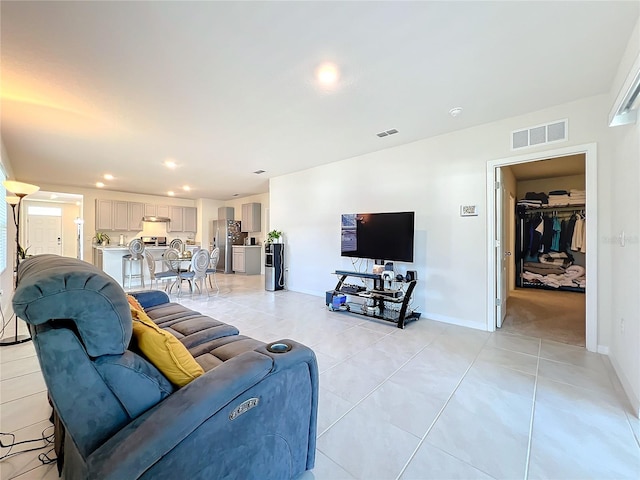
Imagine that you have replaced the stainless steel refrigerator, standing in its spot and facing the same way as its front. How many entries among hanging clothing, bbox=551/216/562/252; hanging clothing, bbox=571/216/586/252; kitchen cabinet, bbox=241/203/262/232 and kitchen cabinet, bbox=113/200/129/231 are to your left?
3

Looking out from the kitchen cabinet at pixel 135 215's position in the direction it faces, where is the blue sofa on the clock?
The blue sofa is roughly at 12 o'clock from the kitchen cabinet.

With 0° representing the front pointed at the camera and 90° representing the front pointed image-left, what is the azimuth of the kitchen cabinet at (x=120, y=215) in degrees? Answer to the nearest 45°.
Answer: approximately 0°

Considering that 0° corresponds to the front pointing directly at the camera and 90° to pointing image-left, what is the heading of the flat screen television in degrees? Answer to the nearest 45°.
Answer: approximately 45°

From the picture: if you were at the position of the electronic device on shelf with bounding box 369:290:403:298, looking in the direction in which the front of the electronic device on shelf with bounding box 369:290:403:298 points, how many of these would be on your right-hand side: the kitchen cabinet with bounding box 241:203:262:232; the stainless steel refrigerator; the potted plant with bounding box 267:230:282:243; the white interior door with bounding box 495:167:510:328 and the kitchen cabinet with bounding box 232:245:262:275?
4

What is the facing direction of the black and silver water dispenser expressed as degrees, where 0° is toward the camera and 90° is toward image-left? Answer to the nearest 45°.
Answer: approximately 45°

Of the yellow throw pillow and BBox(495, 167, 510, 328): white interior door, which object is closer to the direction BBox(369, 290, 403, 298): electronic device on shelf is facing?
the yellow throw pillow

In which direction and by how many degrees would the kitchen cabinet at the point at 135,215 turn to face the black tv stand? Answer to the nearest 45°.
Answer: approximately 45° to its left

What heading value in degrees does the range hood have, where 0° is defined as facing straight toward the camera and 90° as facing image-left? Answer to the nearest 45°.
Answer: approximately 0°

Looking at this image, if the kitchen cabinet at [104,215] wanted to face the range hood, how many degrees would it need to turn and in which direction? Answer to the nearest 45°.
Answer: approximately 90° to its left

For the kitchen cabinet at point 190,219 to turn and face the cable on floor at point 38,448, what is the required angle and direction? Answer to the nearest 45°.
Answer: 0° — it already faces it

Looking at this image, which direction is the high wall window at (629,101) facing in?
to the viewer's left

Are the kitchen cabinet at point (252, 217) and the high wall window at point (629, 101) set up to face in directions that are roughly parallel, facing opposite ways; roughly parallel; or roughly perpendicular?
roughly perpendicular

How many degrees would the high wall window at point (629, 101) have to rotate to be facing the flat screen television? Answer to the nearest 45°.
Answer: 0° — it already faces it
